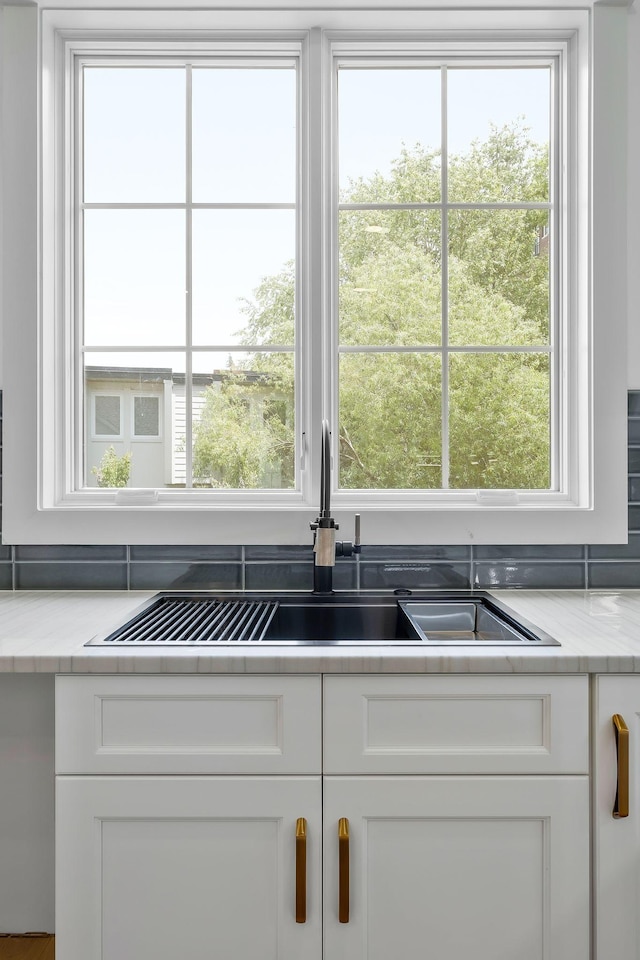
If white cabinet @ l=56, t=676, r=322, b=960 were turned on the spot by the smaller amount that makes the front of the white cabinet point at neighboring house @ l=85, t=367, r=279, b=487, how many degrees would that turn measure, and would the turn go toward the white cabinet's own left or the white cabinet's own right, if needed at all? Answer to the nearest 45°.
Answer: approximately 180°
